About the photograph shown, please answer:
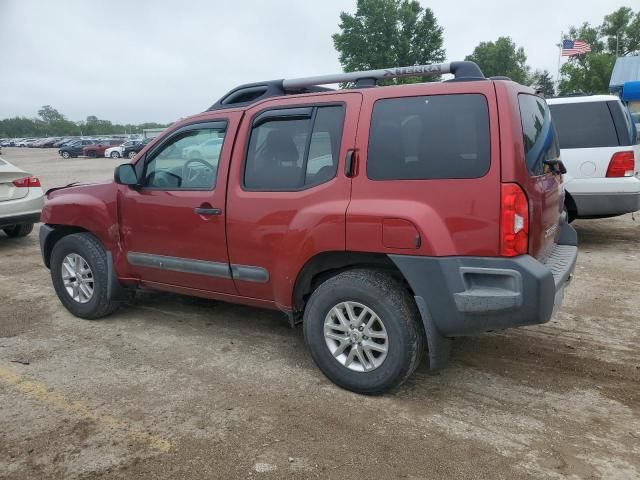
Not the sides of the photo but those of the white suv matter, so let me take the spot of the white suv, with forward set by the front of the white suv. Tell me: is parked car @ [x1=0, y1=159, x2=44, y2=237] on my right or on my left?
on my left

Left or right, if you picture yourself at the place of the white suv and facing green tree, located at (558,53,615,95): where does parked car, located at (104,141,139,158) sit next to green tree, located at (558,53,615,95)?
left

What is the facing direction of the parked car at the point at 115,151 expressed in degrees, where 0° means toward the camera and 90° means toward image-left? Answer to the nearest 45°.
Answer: approximately 45°

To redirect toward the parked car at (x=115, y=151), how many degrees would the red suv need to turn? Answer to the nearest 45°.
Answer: approximately 45° to its right

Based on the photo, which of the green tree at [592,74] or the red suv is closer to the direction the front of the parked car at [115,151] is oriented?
the red suv

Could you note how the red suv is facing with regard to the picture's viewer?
facing away from the viewer and to the left of the viewer

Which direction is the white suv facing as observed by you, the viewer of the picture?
facing away from the viewer and to the left of the viewer

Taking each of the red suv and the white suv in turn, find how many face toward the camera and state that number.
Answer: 0

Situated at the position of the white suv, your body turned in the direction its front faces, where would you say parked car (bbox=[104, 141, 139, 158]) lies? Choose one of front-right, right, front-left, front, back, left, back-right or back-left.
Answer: front

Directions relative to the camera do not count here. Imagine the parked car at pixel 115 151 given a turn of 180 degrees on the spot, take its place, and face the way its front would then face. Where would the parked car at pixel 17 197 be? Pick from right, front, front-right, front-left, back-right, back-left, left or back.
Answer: back-right

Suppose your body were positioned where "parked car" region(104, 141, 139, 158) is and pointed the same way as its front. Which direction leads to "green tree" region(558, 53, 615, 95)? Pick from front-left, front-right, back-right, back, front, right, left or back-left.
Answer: back-left

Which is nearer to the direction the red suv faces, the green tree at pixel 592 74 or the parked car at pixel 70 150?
the parked car
